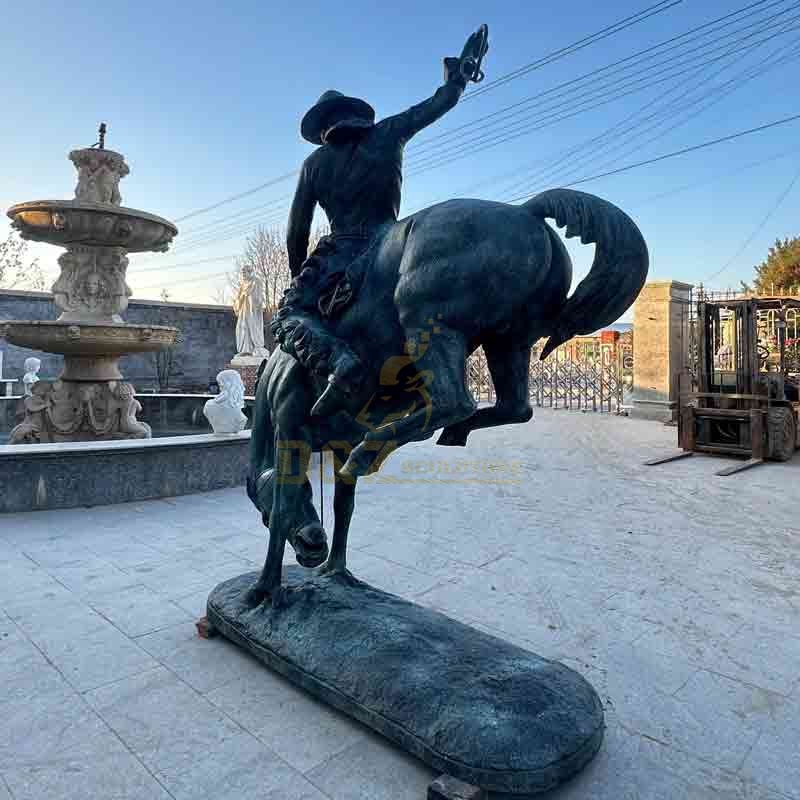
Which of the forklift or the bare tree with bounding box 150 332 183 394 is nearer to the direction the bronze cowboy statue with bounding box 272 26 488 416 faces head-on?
the bare tree

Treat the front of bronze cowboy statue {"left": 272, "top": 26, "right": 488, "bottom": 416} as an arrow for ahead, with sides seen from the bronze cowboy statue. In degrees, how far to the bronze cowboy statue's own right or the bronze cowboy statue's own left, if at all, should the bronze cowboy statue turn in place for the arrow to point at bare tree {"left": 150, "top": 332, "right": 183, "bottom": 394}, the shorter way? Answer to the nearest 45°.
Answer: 0° — it already faces it

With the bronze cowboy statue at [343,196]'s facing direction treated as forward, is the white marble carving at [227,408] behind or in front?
in front

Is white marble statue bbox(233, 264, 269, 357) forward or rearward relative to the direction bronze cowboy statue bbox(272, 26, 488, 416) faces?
forward

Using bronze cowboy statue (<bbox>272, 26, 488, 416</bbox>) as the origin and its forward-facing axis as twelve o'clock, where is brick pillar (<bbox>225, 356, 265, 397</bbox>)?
The brick pillar is roughly at 1 o'clock from the bronze cowboy statue.

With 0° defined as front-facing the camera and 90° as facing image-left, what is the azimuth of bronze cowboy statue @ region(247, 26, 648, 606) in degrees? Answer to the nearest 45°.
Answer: approximately 135°

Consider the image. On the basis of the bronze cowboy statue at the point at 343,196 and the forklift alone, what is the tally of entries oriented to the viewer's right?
0

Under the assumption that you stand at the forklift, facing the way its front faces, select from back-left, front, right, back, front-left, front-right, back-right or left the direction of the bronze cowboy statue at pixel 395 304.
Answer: front-left

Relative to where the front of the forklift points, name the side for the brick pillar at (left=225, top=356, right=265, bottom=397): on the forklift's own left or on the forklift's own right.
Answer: on the forklift's own right

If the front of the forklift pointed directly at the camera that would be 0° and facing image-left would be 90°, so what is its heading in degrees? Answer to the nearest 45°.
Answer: approximately 45°

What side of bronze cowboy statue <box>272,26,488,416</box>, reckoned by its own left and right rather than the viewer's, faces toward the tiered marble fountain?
front

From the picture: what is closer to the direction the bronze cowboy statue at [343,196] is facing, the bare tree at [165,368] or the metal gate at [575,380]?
the bare tree

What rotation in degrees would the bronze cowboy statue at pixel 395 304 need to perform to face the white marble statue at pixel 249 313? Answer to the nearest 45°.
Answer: approximately 45° to its right

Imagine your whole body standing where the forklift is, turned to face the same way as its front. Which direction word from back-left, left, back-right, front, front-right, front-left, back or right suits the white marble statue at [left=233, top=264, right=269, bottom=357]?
front-right

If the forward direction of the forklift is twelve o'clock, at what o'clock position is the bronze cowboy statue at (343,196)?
The bronze cowboy statue is roughly at 11 o'clock from the forklift.
